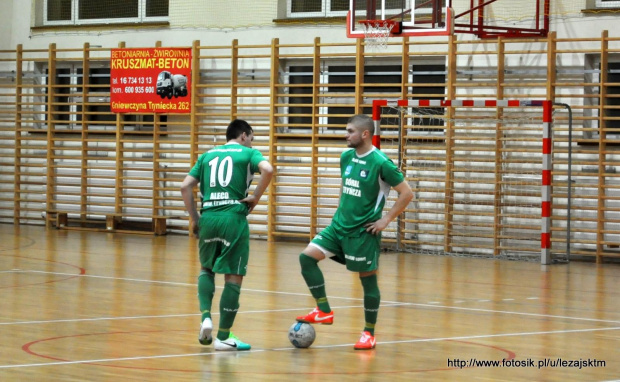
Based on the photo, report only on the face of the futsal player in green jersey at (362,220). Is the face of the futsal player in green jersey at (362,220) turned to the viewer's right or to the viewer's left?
to the viewer's left

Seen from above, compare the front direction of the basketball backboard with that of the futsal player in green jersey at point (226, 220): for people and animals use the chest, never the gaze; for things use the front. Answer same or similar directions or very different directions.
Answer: very different directions

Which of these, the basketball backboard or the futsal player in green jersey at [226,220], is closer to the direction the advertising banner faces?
the futsal player in green jersey

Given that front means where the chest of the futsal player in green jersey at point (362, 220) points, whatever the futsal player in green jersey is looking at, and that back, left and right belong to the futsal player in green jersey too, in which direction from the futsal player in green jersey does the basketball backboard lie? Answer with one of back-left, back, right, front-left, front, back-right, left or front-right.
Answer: back-right

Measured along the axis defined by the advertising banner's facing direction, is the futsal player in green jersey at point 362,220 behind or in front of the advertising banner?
in front

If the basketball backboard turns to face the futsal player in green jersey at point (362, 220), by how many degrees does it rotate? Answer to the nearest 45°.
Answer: approximately 45° to its left

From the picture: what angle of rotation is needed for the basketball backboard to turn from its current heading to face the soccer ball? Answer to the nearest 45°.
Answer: approximately 45° to its left

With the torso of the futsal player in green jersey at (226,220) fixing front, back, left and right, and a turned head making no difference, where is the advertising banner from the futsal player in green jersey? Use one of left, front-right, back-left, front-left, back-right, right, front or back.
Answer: front-left

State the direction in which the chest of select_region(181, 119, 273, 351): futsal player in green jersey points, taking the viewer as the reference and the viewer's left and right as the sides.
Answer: facing away from the viewer and to the right of the viewer

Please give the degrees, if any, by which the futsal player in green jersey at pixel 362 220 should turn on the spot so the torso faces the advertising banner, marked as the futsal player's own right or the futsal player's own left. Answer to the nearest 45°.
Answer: approximately 135° to the futsal player's own right

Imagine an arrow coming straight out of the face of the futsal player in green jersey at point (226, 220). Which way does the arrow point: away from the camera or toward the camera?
away from the camera

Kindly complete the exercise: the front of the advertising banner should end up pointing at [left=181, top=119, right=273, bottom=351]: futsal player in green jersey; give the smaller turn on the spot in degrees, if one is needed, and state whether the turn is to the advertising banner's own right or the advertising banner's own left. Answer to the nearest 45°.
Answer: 0° — it already faces them

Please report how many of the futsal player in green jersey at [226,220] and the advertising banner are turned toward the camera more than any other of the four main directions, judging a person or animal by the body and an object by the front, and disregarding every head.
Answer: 1
